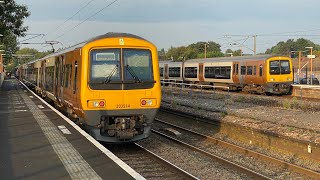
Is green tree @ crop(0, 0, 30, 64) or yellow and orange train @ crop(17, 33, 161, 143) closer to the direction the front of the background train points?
the yellow and orange train

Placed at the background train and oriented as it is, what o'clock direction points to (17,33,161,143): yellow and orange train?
The yellow and orange train is roughly at 2 o'clock from the background train.

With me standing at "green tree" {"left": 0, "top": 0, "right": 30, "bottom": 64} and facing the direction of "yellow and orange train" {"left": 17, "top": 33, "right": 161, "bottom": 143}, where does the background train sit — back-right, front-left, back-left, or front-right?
front-left

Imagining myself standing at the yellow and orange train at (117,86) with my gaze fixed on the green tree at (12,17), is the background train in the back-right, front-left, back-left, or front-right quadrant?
front-right

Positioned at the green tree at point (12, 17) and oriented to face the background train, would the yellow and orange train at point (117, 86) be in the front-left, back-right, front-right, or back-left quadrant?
front-right

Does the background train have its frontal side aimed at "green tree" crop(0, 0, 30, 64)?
no
